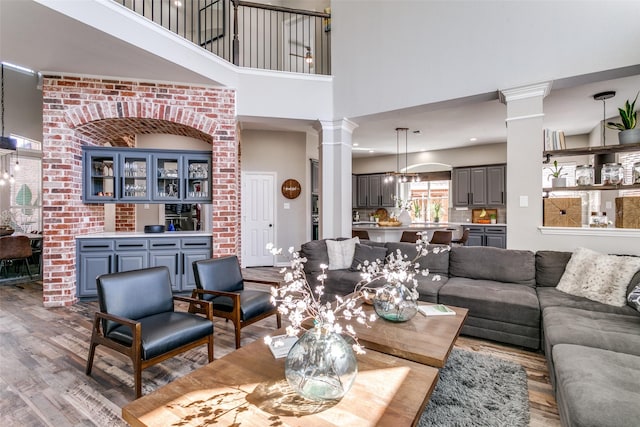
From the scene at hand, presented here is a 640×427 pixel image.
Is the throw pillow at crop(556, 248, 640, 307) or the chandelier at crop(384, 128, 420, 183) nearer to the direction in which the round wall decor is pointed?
the throw pillow

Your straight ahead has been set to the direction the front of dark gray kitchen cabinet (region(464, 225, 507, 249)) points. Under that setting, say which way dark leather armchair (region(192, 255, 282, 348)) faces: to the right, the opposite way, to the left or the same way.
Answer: to the left

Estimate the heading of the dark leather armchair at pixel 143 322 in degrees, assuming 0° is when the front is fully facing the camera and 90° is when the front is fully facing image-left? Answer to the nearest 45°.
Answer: approximately 315°

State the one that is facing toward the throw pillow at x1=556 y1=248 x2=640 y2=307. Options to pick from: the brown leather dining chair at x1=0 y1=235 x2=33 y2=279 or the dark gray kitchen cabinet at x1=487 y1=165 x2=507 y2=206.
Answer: the dark gray kitchen cabinet

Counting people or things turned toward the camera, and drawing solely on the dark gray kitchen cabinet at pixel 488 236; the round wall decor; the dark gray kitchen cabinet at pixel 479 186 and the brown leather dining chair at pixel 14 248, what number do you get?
3

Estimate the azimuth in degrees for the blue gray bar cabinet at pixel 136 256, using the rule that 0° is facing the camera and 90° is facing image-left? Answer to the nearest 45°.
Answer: approximately 0°

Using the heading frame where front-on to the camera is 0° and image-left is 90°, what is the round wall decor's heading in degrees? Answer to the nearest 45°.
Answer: approximately 0°
